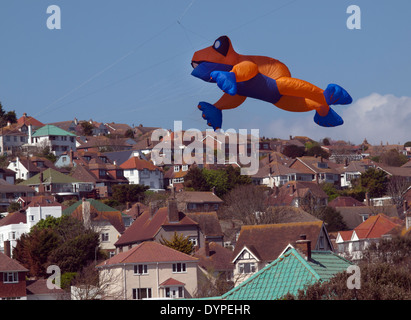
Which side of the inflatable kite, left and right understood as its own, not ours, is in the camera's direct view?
left
